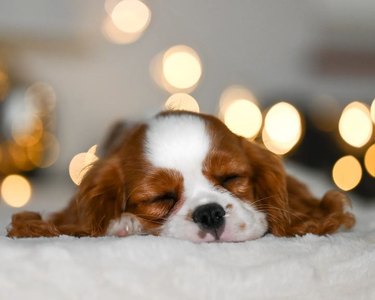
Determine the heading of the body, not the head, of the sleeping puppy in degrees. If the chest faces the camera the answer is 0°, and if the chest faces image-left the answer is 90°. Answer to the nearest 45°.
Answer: approximately 0°
